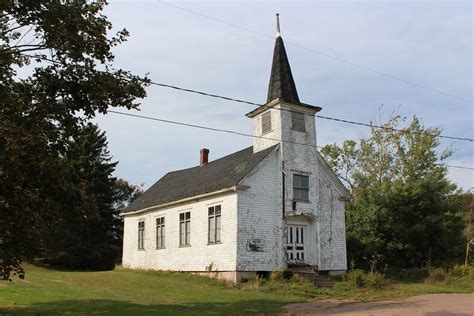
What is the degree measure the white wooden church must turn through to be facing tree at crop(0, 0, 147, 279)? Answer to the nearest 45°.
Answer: approximately 90° to its right

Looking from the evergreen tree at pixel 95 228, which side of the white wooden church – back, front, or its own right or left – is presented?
back

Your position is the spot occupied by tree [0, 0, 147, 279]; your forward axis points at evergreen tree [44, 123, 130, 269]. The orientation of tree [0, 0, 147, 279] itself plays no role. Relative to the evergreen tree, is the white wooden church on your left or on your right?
right

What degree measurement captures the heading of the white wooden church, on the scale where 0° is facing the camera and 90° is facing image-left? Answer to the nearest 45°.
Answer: approximately 315°

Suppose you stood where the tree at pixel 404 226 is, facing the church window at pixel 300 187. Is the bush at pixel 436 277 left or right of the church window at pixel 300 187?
left

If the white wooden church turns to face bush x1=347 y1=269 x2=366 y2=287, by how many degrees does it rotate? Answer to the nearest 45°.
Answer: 0° — it already faces it

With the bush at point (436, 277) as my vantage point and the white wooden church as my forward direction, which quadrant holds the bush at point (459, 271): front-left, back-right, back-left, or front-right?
back-right

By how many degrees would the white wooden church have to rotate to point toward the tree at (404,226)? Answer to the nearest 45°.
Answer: approximately 90° to its left

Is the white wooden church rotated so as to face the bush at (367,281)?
yes
